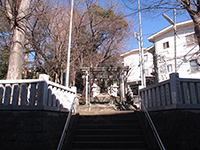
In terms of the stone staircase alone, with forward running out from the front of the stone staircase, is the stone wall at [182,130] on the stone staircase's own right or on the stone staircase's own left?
on the stone staircase's own left

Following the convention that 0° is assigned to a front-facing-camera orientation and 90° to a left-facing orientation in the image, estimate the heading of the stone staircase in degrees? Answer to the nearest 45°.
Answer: approximately 0°

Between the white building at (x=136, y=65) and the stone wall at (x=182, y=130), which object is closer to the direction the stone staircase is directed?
the stone wall

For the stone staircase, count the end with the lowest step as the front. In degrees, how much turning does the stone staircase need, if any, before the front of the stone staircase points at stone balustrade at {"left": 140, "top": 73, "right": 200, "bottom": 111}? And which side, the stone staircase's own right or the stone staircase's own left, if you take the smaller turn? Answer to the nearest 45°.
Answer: approximately 45° to the stone staircase's own left

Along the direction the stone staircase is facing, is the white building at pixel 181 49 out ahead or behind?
behind

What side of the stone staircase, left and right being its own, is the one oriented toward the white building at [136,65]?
back

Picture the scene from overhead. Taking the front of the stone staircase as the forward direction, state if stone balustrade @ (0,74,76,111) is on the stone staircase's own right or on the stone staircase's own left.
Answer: on the stone staircase's own right

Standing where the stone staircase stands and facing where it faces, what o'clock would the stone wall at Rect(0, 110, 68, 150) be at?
The stone wall is roughly at 2 o'clock from the stone staircase.
